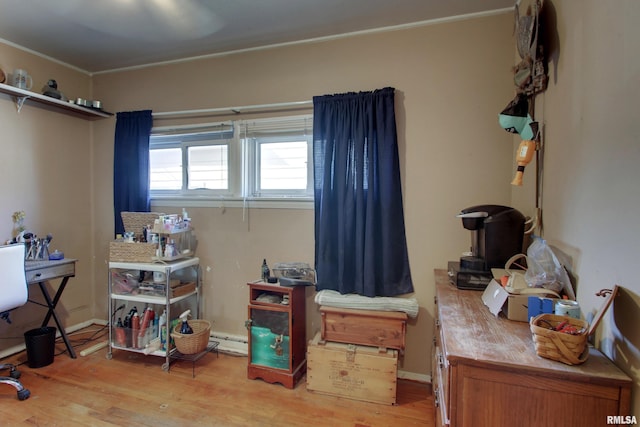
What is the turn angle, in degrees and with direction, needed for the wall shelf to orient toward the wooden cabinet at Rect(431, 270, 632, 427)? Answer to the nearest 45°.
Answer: approximately 45° to its right

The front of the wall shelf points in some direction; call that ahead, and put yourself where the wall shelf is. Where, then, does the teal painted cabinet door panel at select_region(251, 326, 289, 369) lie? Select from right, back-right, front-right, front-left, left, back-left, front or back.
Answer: front

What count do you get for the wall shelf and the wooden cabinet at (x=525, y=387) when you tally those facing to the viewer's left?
1

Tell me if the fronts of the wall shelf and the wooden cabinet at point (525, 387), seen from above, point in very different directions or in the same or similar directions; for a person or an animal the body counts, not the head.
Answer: very different directions

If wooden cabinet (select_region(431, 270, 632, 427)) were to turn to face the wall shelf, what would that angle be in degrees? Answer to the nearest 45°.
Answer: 0° — it already faces it

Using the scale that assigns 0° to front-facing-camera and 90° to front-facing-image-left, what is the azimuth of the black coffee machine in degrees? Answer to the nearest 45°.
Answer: approximately 45°

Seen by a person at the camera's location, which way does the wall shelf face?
facing the viewer and to the right of the viewer

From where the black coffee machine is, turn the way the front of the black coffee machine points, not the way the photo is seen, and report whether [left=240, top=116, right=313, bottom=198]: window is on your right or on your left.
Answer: on your right

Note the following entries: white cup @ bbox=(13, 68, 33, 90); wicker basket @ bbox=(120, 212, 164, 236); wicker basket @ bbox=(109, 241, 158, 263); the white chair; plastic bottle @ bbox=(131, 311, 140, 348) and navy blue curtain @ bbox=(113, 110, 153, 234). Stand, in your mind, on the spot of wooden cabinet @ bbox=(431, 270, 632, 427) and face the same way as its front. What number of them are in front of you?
6

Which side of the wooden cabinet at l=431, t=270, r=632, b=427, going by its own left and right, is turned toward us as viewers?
left

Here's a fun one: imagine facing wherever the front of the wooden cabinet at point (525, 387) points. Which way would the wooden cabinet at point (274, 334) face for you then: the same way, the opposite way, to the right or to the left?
to the left

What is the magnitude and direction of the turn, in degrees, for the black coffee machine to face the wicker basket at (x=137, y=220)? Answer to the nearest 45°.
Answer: approximately 45° to its right

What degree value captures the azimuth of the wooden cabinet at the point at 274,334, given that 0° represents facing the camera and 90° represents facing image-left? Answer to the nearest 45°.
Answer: approximately 45°

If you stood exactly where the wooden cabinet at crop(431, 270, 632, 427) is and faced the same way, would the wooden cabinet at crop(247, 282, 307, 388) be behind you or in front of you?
in front
